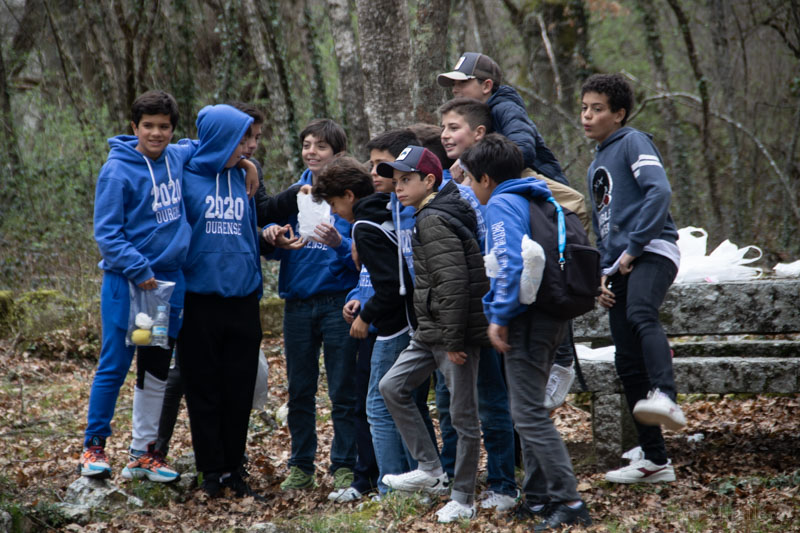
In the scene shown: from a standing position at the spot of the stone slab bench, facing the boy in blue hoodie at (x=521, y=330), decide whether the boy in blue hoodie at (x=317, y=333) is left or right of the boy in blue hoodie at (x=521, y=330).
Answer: right

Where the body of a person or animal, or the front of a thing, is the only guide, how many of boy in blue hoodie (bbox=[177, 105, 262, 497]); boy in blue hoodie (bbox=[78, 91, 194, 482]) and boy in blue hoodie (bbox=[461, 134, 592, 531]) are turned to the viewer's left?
1

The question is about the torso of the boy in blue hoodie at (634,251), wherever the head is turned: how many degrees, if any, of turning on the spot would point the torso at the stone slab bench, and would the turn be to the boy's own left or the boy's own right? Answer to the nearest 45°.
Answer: approximately 180°

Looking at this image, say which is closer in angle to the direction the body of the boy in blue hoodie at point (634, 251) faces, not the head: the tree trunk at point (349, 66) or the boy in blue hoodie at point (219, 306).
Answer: the boy in blue hoodie

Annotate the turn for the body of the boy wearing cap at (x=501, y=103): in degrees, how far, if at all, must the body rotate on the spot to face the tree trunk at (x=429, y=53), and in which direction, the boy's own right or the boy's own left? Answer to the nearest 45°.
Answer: approximately 90° to the boy's own right

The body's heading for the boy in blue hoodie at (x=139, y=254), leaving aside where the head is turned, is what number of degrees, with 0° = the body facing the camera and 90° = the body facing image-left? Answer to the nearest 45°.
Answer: approximately 315°

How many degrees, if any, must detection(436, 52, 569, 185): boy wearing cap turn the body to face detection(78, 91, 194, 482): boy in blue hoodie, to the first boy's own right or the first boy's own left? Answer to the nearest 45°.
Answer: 0° — they already face them

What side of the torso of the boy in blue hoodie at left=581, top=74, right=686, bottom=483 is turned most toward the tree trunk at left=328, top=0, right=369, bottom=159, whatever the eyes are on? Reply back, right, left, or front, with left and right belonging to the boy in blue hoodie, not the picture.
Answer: right

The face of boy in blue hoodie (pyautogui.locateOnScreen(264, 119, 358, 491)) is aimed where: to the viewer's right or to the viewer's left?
to the viewer's left

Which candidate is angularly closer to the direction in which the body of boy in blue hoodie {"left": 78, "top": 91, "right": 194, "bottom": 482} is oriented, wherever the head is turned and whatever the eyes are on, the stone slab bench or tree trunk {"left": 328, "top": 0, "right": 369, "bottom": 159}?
the stone slab bench
